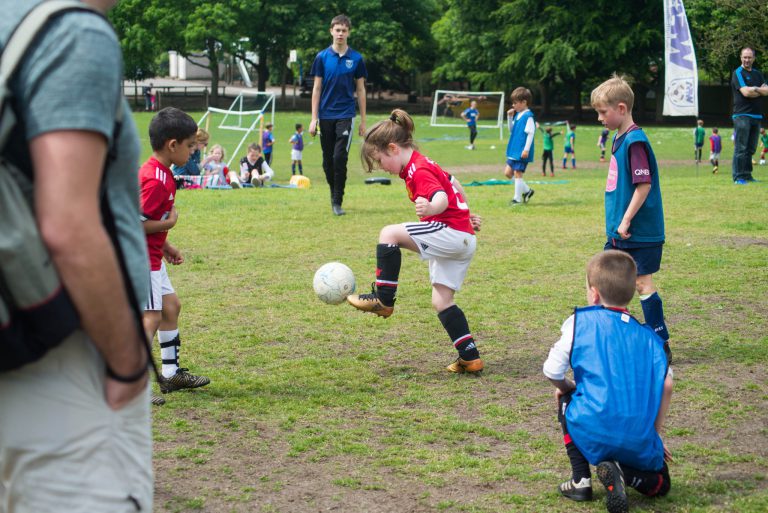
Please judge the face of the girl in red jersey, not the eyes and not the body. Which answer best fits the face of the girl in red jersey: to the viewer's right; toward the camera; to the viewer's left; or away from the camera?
to the viewer's left

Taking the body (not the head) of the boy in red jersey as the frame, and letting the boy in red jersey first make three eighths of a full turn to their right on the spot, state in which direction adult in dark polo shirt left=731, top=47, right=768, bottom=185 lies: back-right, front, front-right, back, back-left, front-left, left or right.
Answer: back

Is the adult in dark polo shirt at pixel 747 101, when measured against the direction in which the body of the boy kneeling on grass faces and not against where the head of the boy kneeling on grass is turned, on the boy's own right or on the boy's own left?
on the boy's own right

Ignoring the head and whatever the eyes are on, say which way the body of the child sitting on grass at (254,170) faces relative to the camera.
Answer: toward the camera

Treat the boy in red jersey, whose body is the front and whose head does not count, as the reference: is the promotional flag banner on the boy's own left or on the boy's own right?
on the boy's own left

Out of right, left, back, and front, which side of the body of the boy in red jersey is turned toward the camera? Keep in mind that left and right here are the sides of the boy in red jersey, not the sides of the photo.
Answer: right

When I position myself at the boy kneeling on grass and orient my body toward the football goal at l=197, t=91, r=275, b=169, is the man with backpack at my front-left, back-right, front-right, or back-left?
back-left

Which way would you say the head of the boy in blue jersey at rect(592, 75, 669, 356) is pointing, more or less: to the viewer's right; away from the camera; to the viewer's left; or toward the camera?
to the viewer's left

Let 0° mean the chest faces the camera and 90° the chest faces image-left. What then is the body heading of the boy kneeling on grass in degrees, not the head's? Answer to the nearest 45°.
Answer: approximately 135°

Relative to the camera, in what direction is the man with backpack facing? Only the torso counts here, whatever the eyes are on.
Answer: to the viewer's right

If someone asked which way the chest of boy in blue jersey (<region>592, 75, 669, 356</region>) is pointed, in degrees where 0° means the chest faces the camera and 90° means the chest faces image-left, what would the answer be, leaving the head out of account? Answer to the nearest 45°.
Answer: approximately 90°

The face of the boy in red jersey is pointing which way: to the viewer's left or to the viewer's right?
to the viewer's right
